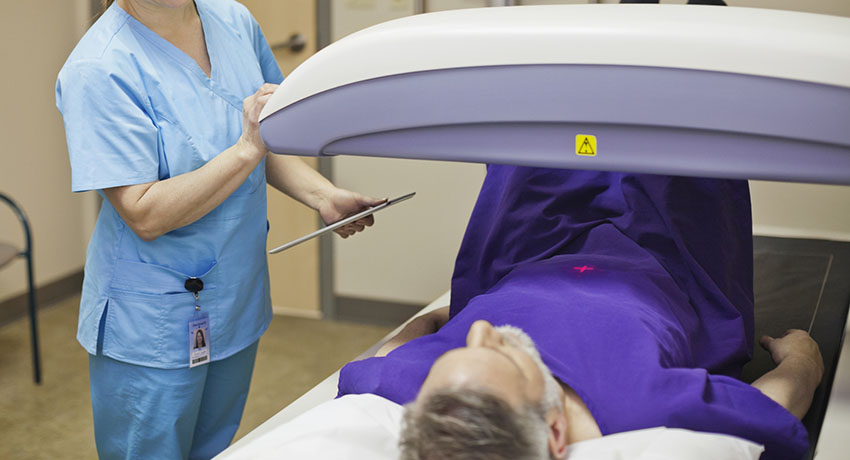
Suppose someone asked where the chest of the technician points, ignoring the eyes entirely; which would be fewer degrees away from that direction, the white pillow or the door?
the white pillow

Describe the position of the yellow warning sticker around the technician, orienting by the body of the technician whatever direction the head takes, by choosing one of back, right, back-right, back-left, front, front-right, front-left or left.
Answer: front

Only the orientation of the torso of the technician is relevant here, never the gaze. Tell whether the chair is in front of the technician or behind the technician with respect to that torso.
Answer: behind

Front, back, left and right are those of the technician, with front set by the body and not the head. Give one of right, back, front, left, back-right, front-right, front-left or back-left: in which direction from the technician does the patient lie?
front

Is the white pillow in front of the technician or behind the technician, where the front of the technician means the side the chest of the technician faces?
in front

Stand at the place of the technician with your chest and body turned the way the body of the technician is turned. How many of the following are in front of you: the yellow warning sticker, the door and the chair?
1

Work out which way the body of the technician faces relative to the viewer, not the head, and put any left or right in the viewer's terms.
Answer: facing the viewer and to the right of the viewer

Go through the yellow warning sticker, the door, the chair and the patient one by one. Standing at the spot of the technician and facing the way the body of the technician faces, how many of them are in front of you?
2

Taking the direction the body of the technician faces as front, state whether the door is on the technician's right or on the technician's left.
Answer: on the technician's left
